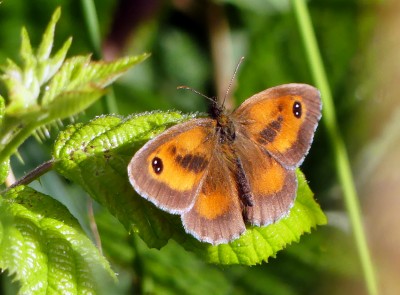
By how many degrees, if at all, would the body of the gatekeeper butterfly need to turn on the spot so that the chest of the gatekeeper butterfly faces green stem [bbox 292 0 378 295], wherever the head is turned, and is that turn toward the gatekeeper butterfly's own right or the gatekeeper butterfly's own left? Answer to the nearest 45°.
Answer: approximately 45° to the gatekeeper butterfly's own right

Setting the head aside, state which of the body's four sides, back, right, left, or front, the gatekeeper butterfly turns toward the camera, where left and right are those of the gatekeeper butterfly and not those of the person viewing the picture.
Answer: back

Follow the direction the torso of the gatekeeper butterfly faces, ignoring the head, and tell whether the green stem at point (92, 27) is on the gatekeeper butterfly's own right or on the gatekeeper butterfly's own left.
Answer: on the gatekeeper butterfly's own left
